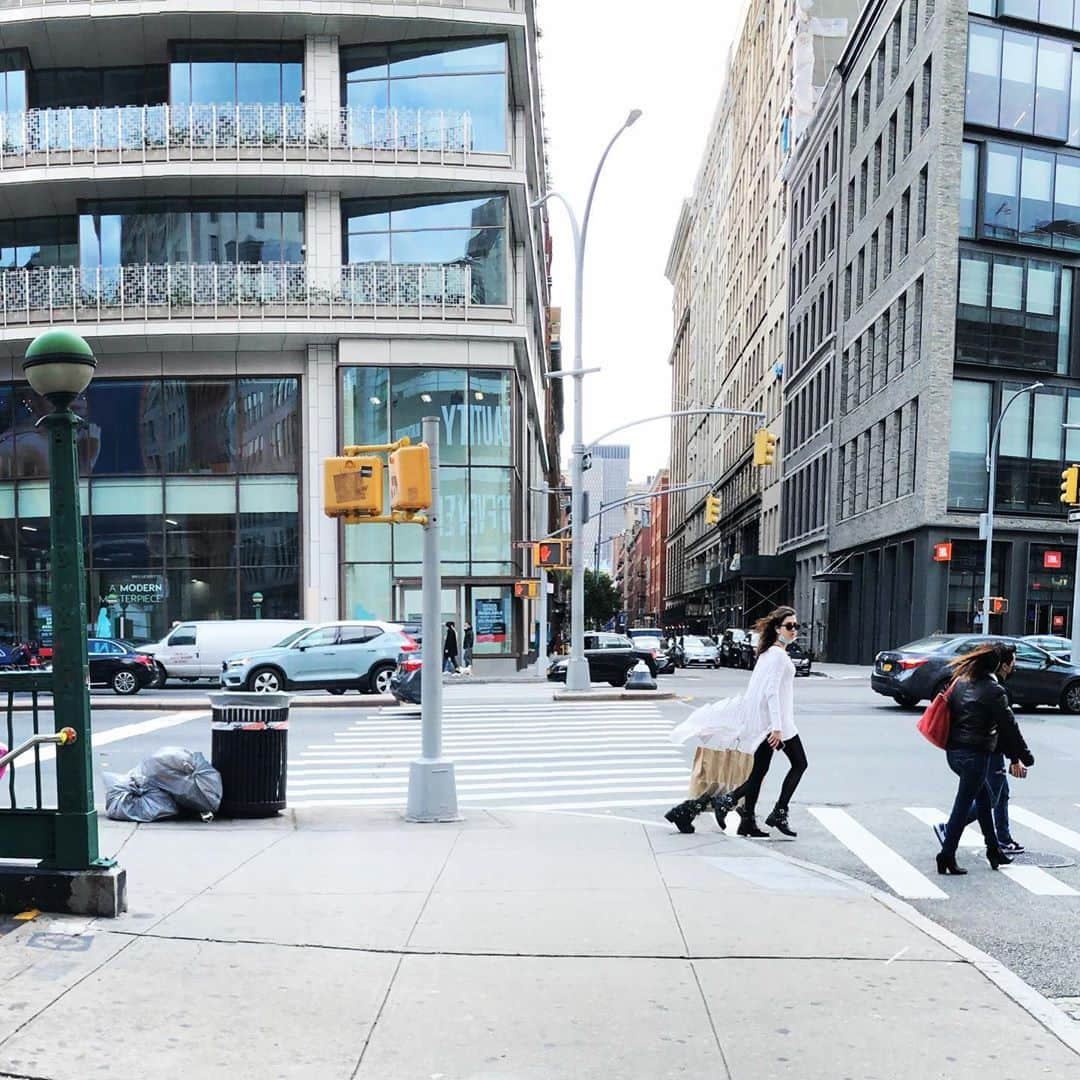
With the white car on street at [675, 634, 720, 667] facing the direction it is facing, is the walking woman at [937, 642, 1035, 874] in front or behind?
in front

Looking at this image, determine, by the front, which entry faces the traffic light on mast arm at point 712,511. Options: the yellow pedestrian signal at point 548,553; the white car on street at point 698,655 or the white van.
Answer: the white car on street

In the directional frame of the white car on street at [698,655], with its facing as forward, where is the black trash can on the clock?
The black trash can is roughly at 12 o'clock from the white car on street.

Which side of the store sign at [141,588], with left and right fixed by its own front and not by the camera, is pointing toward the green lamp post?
front

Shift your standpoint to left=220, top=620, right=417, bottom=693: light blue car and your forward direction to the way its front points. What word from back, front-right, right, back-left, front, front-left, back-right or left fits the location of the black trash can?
left

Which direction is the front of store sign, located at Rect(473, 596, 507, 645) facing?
toward the camera

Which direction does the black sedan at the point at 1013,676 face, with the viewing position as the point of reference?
facing away from the viewer and to the right of the viewer

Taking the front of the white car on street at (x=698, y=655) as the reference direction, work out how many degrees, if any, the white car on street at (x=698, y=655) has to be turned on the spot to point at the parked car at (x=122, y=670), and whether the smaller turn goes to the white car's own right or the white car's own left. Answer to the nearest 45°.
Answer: approximately 45° to the white car's own right

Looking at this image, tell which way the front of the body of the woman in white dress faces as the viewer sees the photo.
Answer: to the viewer's right

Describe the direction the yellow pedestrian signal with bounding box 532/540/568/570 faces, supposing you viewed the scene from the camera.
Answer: facing the viewer

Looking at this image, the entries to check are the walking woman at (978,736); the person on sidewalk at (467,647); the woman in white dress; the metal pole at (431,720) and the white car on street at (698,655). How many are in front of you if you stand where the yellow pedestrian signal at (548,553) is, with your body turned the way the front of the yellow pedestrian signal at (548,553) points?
3

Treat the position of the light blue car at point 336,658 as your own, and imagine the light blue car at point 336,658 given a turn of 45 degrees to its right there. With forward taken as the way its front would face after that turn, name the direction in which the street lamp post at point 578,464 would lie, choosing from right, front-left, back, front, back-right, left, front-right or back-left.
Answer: back-right

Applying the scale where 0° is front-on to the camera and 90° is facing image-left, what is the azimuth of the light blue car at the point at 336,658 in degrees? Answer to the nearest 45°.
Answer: approximately 90°

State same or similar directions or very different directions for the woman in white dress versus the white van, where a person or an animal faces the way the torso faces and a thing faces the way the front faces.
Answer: very different directions

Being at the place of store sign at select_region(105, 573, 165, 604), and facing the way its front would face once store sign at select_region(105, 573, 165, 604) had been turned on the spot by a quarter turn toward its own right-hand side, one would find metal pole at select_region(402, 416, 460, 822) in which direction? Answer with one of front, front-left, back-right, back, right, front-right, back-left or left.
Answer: left

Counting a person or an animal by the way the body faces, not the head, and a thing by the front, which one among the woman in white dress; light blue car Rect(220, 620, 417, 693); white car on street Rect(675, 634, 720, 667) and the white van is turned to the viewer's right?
the woman in white dress

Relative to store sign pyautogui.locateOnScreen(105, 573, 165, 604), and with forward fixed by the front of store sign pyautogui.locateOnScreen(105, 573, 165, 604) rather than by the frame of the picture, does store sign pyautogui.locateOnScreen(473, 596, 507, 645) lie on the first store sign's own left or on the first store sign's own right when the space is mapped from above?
on the first store sign's own left
